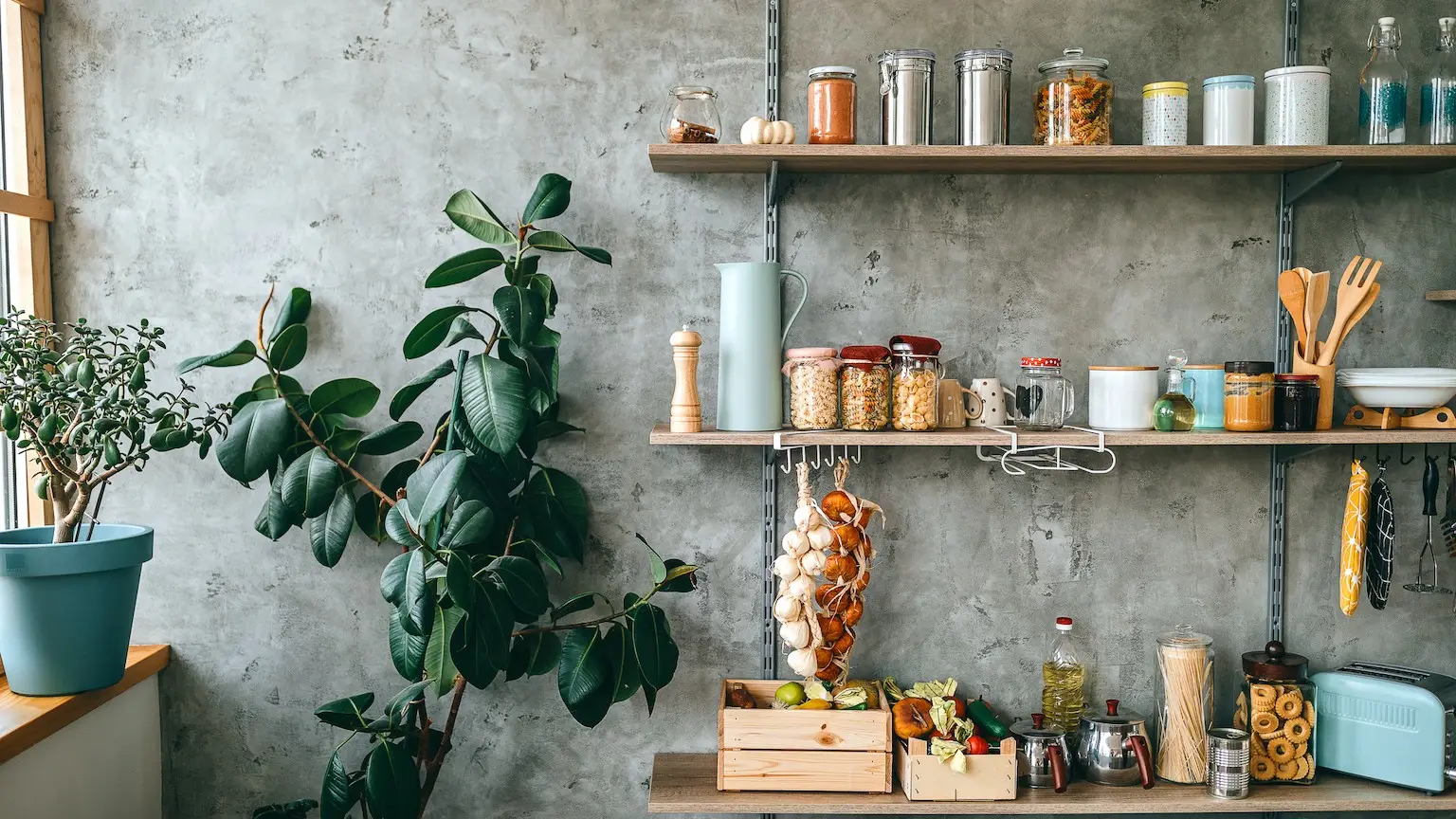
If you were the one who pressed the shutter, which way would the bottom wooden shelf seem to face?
facing the viewer

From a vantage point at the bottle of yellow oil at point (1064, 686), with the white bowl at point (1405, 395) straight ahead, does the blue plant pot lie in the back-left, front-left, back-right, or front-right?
back-right

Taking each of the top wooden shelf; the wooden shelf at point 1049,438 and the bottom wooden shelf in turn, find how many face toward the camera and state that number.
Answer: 3

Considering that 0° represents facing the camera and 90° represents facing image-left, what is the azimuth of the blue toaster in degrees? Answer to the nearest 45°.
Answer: approximately 315°

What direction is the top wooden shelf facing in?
toward the camera

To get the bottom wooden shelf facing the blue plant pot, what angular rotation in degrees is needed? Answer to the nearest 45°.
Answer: approximately 90° to its right
